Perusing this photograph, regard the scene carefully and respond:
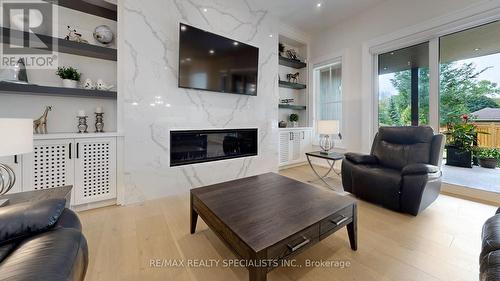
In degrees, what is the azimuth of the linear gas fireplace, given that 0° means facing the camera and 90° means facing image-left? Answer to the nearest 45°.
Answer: approximately 315°

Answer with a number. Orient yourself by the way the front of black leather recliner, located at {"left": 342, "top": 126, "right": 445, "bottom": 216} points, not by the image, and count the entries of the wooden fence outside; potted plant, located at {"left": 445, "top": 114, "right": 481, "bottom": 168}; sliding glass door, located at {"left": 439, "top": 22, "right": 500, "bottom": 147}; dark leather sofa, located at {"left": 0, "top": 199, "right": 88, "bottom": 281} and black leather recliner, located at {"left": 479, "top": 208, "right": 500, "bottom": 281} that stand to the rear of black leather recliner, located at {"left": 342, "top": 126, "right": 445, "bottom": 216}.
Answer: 3

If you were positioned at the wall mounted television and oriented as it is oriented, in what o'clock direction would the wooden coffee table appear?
The wooden coffee table is roughly at 1 o'clock from the wall mounted television.

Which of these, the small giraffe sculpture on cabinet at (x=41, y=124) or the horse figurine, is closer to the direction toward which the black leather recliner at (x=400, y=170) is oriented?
the small giraffe sculpture on cabinet

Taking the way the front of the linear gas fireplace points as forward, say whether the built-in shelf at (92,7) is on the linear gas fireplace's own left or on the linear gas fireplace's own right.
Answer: on the linear gas fireplace's own right

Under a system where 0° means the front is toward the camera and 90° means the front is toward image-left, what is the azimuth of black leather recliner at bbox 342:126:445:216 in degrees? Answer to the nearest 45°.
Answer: approximately 45°
